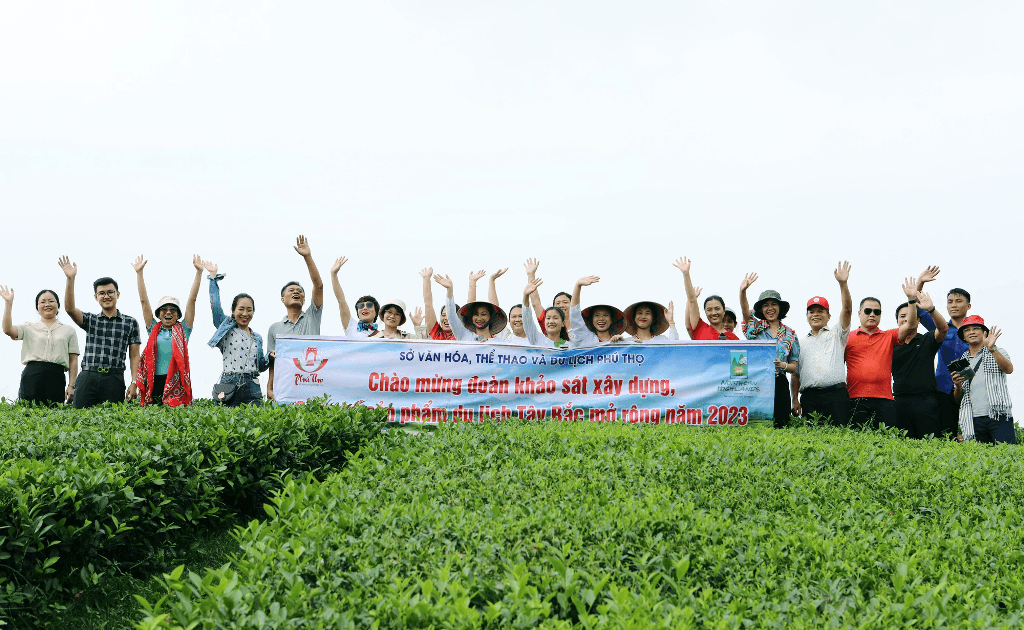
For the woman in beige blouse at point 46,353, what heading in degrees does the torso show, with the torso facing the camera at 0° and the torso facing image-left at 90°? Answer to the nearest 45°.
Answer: approximately 0°

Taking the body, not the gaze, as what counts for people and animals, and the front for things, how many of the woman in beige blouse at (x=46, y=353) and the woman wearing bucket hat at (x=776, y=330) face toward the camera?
2

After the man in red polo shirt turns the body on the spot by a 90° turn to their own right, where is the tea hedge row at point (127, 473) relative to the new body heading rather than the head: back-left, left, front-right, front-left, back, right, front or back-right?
front-left

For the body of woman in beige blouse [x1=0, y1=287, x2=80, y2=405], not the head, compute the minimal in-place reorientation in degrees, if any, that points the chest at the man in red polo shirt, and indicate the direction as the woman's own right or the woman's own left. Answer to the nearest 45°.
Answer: approximately 45° to the woman's own left

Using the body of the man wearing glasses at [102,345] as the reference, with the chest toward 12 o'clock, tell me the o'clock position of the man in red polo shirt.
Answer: The man in red polo shirt is roughly at 10 o'clock from the man wearing glasses.

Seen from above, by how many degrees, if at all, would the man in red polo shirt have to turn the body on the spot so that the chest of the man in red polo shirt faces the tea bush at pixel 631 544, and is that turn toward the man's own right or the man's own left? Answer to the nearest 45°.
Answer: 0° — they already face it
